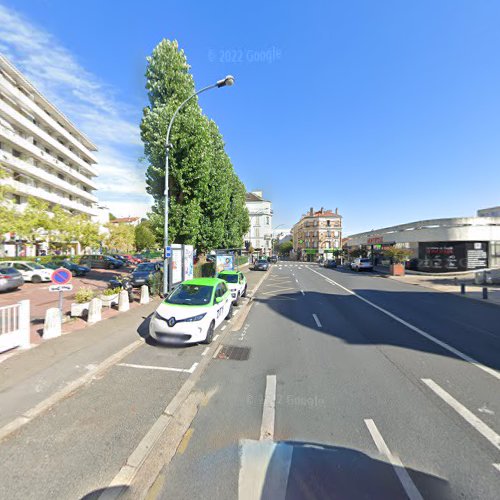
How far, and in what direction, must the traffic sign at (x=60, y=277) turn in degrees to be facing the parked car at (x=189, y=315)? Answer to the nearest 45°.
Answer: approximately 45° to its left

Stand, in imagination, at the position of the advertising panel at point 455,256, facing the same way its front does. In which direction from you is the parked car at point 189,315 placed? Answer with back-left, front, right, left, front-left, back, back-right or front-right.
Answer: front

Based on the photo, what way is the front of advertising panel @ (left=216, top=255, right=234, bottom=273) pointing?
toward the camera

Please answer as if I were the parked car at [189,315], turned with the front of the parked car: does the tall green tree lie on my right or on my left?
on my right

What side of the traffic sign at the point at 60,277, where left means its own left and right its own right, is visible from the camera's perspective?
front

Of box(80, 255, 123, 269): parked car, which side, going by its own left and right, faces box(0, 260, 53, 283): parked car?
right

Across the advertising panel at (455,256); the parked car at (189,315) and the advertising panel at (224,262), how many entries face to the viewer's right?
0

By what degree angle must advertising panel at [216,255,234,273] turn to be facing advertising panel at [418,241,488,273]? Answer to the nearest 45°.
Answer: approximately 90° to its left

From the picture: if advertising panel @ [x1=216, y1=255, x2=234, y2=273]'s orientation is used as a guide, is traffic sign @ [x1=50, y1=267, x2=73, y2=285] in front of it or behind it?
in front

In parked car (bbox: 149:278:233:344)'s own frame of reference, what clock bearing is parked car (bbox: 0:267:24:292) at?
parked car (bbox: 0:267:24:292) is roughly at 3 o'clock from parked car (bbox: 149:278:233:344).

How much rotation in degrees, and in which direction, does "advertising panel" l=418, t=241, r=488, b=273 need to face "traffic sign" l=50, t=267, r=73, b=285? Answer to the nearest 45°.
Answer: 0° — it already faces it

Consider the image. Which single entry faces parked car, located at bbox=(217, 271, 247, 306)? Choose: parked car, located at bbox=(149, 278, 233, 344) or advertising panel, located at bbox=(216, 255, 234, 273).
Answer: the advertising panel

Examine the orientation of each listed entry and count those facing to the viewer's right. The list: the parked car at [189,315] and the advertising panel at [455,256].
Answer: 0

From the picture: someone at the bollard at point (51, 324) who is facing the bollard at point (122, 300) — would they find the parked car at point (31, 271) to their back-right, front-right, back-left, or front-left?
front-left

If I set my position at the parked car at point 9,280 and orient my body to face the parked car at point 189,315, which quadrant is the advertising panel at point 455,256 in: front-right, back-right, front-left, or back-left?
front-left
